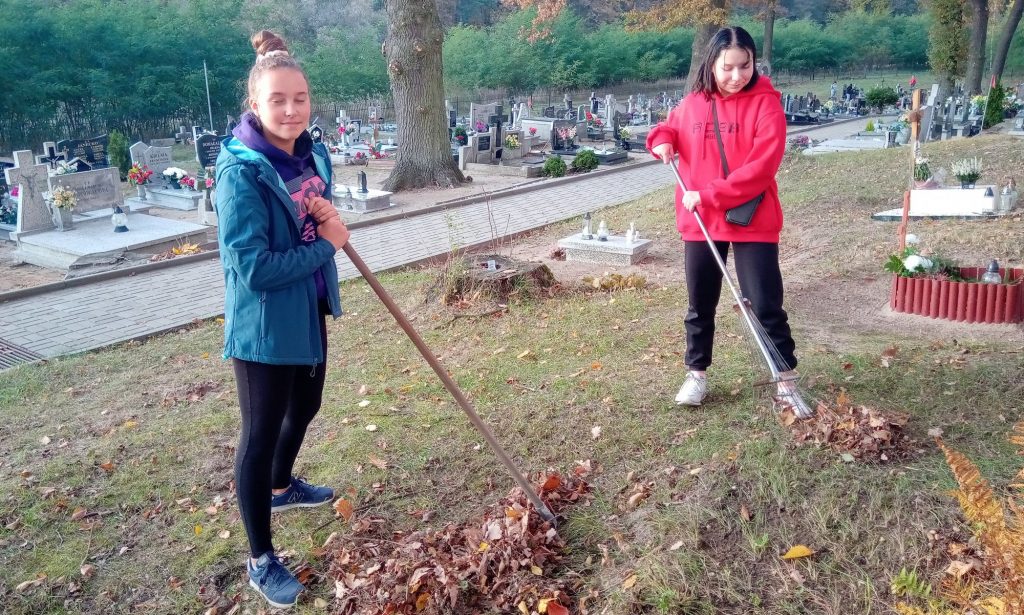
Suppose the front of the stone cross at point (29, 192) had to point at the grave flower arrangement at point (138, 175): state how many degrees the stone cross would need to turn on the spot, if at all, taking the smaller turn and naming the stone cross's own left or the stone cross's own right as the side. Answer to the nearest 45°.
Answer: approximately 90° to the stone cross's own left

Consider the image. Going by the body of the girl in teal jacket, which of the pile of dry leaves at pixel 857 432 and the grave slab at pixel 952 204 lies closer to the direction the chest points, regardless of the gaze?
the pile of dry leaves

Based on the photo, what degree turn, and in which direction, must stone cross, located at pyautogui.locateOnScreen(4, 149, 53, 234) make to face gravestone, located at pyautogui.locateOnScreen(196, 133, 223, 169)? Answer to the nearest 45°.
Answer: approximately 90° to its left

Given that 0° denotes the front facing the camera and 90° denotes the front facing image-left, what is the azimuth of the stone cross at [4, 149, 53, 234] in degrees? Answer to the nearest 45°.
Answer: approximately 315°

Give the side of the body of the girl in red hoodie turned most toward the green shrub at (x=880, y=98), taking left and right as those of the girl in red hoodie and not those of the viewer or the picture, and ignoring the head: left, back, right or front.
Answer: back

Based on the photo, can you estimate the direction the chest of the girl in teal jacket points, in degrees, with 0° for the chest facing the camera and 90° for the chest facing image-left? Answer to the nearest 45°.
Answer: approximately 315°
